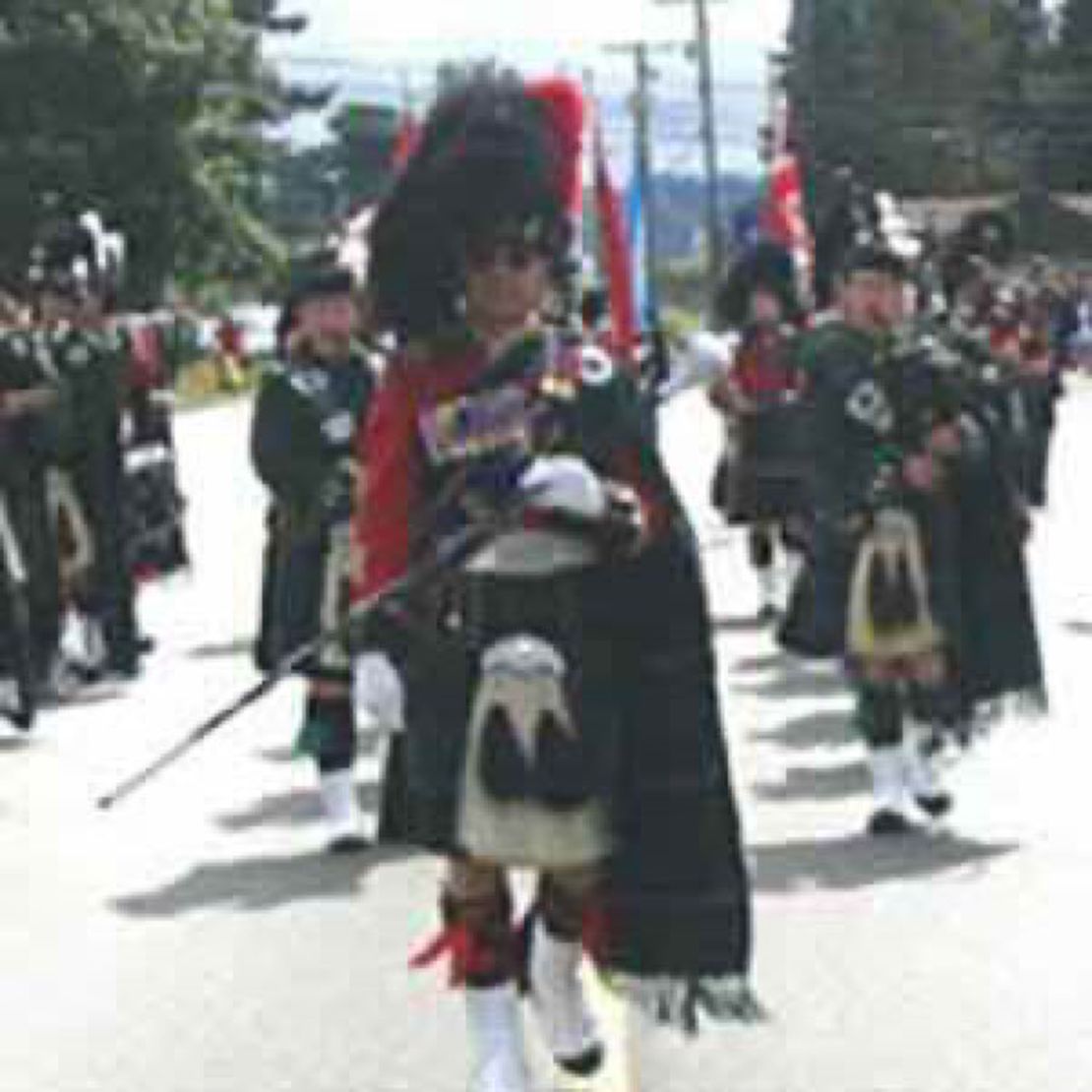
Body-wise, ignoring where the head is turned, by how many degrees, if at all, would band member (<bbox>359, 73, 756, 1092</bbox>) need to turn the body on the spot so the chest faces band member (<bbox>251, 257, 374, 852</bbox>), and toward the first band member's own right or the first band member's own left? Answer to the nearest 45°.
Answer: approximately 180°

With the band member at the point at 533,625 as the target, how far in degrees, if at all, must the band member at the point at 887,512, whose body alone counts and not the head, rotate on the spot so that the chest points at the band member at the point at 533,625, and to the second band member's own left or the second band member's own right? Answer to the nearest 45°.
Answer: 0° — they already face them

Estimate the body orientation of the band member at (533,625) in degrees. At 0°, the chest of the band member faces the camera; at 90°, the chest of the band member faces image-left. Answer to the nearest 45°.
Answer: approximately 0°

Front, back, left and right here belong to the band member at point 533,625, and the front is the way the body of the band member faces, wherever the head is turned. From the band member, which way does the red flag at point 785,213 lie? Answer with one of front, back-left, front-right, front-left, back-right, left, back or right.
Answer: back

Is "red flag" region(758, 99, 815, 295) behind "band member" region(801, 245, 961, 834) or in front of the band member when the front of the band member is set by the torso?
behind

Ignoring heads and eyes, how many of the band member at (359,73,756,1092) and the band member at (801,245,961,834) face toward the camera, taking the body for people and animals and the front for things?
2

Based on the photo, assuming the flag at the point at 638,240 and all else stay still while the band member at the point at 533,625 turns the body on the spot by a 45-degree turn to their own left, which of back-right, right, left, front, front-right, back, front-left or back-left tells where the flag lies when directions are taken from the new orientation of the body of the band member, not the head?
back-left

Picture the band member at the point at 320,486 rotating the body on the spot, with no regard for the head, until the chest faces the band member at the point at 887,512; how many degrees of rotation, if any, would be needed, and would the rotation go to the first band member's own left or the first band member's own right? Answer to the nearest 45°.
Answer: approximately 45° to the first band member's own left

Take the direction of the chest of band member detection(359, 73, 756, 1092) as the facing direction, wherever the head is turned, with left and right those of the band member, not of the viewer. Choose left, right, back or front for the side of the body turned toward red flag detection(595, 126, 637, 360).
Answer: back
